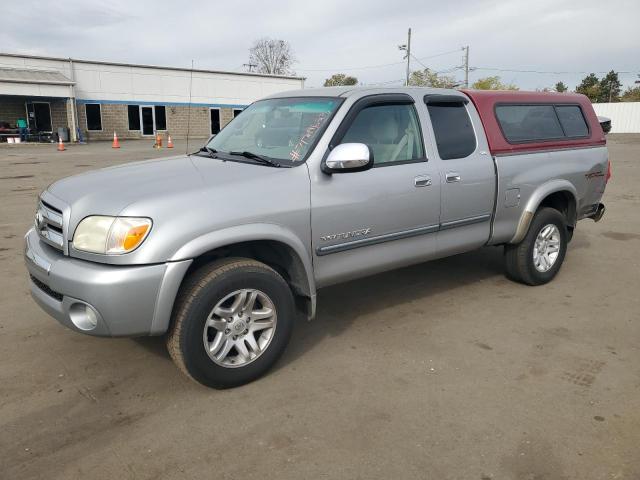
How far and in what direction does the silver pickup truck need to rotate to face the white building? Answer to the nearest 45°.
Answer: approximately 135° to its right

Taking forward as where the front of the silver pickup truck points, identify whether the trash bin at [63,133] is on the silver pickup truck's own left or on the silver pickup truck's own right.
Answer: on the silver pickup truck's own right

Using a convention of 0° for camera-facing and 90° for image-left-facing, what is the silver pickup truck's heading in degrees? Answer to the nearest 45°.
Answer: approximately 45°

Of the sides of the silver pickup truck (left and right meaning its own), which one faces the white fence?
back
